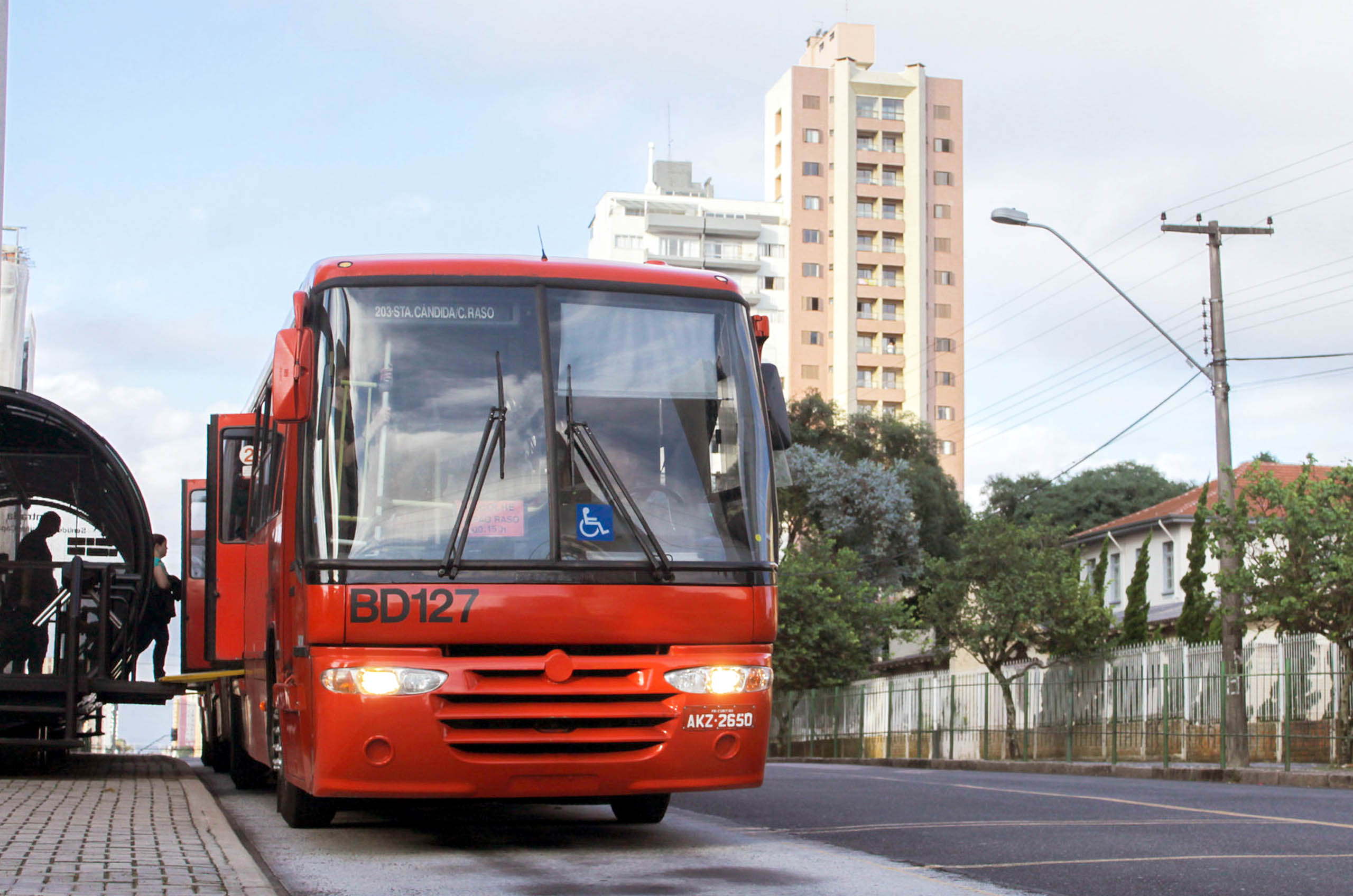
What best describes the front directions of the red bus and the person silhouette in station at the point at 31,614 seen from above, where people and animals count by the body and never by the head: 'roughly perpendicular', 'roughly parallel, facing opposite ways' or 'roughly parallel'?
roughly perpendicular

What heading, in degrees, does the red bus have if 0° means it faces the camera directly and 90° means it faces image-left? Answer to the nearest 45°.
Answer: approximately 0°

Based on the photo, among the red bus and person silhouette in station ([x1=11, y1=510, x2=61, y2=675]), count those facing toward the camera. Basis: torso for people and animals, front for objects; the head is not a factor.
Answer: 1

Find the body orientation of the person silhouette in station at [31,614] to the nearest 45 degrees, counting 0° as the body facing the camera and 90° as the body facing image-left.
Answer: approximately 270°
